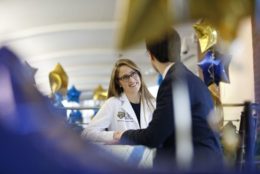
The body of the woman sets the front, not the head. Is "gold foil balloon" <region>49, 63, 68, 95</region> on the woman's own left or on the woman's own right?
on the woman's own right

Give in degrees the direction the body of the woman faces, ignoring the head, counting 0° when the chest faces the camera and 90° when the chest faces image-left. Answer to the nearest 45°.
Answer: approximately 315°

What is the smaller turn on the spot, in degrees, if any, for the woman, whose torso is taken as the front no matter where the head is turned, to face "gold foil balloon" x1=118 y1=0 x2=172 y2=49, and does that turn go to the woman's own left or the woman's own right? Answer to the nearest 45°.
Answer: approximately 45° to the woman's own right

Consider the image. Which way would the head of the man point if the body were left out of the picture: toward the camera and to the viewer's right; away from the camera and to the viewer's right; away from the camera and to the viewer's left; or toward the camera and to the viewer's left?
away from the camera and to the viewer's left
